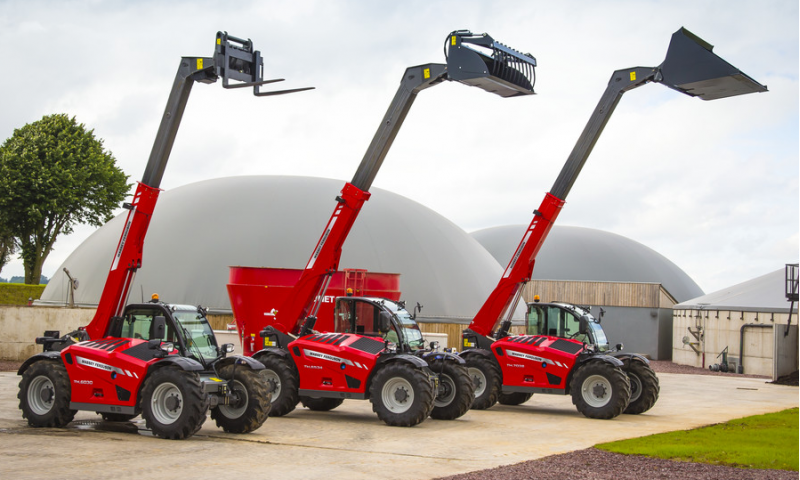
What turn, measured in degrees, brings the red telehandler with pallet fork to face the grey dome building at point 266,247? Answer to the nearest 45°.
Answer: approximately 135° to its left

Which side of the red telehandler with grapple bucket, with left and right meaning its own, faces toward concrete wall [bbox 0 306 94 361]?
back

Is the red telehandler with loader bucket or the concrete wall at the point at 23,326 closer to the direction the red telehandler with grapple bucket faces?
the red telehandler with loader bucket

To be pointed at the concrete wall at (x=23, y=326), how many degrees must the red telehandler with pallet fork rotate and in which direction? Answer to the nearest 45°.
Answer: approximately 135° to its left

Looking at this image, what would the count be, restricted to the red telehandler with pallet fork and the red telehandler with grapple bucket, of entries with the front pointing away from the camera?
0

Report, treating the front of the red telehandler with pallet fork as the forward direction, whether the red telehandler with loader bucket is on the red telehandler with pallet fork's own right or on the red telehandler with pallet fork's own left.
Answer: on the red telehandler with pallet fork's own left

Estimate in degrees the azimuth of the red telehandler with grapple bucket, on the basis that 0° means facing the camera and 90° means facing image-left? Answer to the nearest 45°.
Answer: approximately 315°

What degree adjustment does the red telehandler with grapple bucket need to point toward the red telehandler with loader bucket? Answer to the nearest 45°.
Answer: approximately 90° to its left
